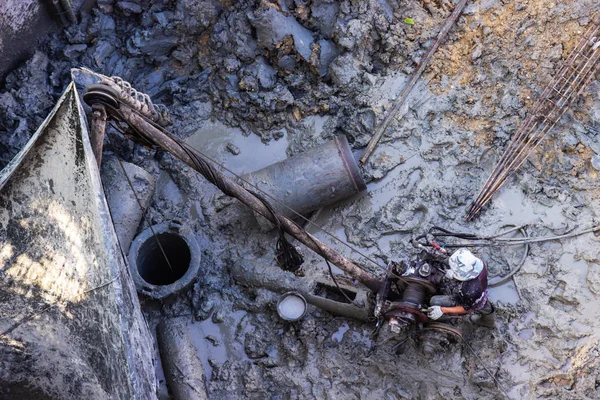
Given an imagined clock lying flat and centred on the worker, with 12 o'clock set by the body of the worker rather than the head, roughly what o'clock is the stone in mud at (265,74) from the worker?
The stone in mud is roughly at 2 o'clock from the worker.

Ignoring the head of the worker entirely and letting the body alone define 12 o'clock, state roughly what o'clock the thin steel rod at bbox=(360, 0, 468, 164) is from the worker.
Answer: The thin steel rod is roughly at 3 o'clock from the worker.

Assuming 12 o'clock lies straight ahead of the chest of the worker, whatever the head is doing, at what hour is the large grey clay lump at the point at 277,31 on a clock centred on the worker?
The large grey clay lump is roughly at 2 o'clock from the worker.

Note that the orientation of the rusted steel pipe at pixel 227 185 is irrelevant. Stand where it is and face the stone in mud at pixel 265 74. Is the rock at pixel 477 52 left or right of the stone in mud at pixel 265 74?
right

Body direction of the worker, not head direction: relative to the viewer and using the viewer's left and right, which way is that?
facing to the left of the viewer

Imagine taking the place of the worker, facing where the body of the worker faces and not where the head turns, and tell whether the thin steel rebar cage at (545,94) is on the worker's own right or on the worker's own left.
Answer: on the worker's own right

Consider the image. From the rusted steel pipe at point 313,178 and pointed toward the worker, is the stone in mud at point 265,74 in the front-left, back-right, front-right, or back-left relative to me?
back-left

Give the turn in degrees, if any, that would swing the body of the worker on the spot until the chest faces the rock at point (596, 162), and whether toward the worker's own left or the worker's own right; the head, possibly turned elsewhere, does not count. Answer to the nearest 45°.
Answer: approximately 135° to the worker's own right

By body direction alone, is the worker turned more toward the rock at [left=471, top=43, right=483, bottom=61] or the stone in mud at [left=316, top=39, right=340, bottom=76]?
the stone in mud

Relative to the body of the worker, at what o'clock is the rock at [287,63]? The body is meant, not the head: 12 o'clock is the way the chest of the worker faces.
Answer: The rock is roughly at 2 o'clock from the worker.

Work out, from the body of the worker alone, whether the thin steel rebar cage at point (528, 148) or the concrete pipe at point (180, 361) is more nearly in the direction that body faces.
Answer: the concrete pipe

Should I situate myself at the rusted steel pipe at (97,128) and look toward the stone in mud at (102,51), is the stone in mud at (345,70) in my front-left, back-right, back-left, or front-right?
front-right

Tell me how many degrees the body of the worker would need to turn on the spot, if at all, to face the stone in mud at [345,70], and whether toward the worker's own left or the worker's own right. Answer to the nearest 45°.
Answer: approximately 90° to the worker's own right

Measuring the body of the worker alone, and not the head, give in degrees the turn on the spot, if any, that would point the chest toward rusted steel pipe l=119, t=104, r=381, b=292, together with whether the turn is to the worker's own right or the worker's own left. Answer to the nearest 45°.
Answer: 0° — they already face it

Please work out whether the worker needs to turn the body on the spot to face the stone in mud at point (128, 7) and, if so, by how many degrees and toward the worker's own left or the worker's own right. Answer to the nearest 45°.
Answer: approximately 45° to the worker's own right

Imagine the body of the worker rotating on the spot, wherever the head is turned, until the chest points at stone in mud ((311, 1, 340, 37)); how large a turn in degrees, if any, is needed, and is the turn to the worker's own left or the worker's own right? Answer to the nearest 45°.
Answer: approximately 90° to the worker's own right
